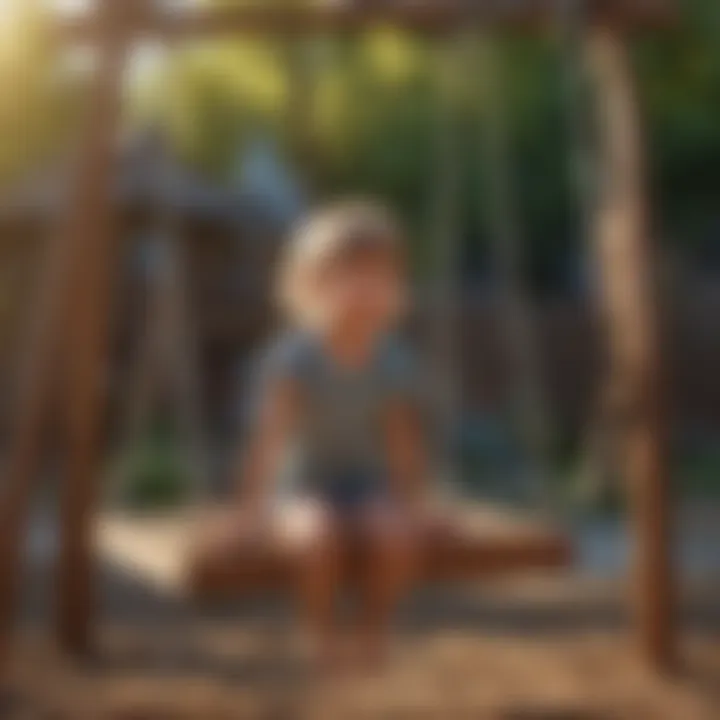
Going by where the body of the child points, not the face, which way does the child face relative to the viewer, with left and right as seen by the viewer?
facing the viewer
